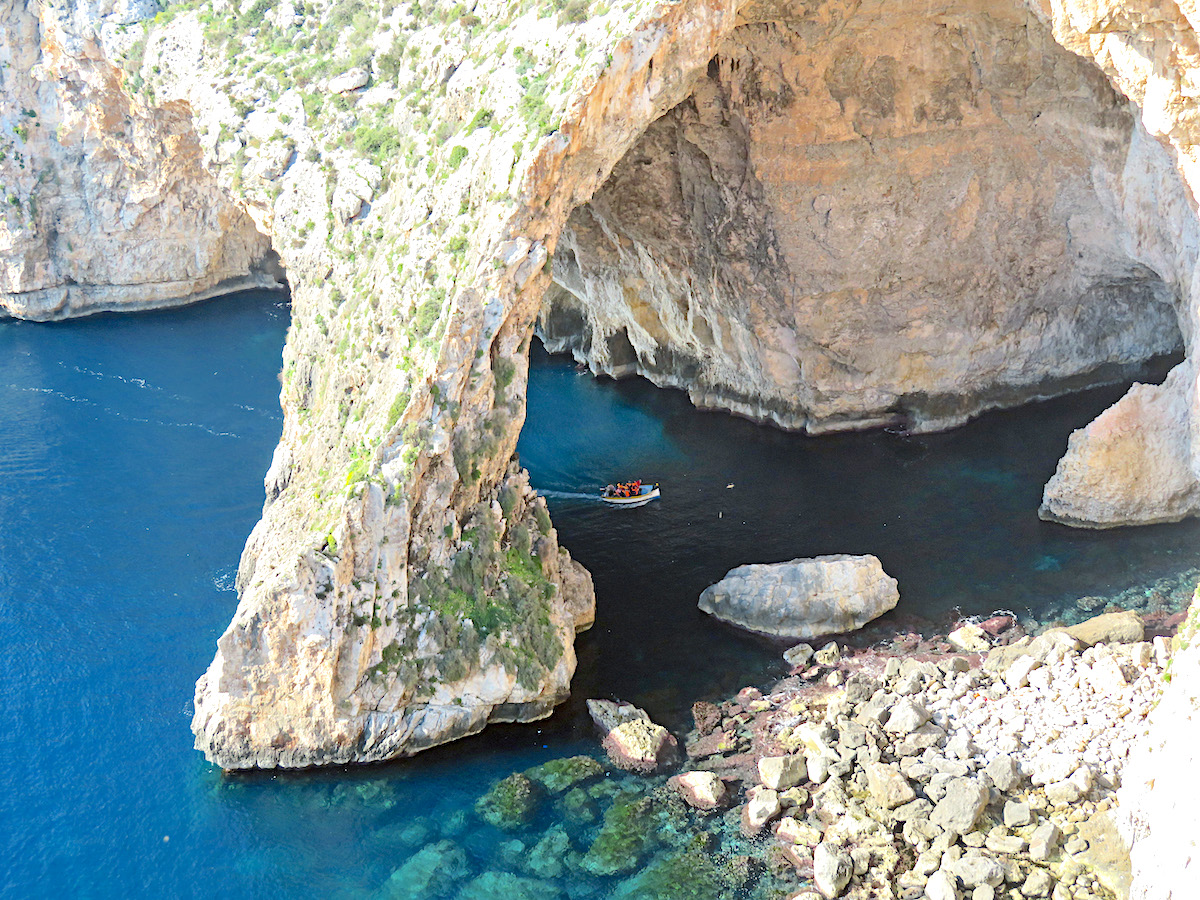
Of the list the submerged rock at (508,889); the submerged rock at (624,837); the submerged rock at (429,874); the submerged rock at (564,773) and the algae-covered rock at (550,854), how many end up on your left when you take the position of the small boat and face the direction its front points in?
0

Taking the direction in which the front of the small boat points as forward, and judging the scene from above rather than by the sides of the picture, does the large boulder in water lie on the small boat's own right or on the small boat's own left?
on the small boat's own right

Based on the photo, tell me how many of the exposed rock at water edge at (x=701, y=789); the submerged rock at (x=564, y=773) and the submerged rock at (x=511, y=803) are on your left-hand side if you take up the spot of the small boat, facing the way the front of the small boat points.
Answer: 0

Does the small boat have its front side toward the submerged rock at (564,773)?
no

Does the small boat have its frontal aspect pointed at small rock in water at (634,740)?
no

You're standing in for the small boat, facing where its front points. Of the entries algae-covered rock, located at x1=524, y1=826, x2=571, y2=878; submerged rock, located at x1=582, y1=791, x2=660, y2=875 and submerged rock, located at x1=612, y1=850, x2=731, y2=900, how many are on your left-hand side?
0

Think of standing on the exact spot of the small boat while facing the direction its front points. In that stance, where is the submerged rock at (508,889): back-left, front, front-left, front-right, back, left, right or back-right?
right

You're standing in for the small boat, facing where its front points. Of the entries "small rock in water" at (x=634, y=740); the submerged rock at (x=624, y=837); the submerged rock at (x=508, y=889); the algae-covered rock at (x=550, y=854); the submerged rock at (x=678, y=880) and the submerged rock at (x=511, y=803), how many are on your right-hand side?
6

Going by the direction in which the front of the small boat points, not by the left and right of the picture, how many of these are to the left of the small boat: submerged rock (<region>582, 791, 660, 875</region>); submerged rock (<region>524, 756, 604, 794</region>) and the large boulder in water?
0

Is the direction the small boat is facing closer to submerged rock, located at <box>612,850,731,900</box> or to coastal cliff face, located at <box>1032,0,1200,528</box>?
the coastal cliff face

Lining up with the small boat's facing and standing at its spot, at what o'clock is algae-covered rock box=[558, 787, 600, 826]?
The algae-covered rock is roughly at 3 o'clock from the small boat.

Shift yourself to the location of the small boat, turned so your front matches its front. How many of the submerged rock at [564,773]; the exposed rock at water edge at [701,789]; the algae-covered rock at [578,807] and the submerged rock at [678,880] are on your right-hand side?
4

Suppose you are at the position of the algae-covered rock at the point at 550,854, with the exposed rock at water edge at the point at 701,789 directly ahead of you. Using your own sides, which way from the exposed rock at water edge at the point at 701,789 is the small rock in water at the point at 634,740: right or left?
left

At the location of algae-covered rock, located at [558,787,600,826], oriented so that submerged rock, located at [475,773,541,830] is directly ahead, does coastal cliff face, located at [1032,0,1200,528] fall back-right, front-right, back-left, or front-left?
back-right

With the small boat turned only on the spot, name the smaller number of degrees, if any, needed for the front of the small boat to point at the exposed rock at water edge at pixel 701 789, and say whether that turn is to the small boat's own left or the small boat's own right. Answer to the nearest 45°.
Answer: approximately 90° to the small boat's own right

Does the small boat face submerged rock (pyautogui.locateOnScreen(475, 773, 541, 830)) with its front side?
no

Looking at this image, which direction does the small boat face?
to the viewer's right

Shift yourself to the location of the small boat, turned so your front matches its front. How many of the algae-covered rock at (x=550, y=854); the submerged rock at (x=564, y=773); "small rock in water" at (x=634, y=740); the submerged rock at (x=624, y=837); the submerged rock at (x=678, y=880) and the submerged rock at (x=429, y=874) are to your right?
6

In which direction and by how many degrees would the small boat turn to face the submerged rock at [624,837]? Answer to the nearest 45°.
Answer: approximately 90° to its right
